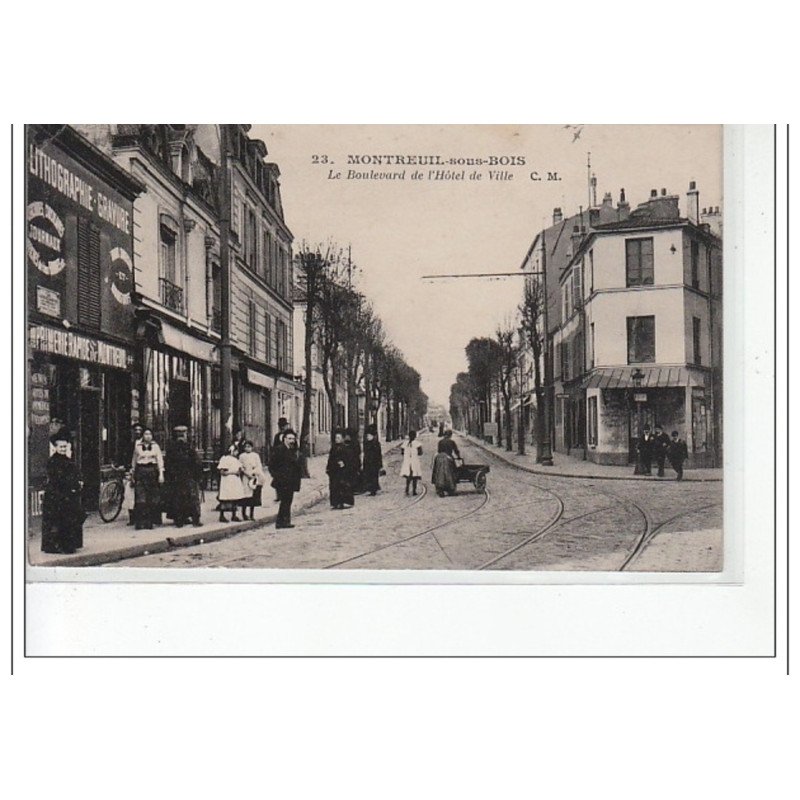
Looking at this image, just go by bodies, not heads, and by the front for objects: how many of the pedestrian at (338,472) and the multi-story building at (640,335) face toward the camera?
2

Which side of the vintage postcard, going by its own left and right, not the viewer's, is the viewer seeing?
front

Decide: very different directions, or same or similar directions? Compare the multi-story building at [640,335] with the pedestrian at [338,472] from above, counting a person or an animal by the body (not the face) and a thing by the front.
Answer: same or similar directions

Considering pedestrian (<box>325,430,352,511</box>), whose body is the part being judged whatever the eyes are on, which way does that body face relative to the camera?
toward the camera

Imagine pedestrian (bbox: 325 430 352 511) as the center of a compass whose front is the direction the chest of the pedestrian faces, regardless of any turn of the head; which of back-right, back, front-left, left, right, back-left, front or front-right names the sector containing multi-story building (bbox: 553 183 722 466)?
left

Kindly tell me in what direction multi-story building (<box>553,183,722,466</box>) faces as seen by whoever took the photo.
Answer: facing the viewer

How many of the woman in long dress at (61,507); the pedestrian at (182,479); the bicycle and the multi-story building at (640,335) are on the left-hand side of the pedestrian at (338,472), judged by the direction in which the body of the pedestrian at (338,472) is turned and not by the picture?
1
